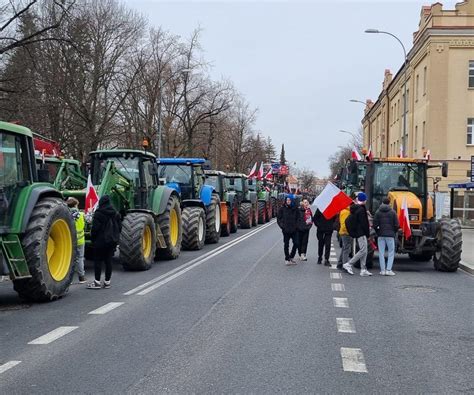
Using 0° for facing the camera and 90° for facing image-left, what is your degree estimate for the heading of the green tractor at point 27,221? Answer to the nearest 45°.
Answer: approximately 45°

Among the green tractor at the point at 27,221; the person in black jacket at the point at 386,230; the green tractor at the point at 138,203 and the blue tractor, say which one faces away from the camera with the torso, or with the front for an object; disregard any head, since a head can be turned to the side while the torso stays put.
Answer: the person in black jacket

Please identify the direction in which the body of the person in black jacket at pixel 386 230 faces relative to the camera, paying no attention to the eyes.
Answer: away from the camera

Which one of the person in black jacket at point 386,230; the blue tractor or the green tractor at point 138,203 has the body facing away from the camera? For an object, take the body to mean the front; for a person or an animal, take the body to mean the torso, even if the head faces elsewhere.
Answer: the person in black jacket

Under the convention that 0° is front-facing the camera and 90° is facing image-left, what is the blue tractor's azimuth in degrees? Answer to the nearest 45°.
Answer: approximately 45°

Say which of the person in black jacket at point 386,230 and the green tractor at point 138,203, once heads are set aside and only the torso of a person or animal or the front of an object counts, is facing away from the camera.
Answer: the person in black jacket

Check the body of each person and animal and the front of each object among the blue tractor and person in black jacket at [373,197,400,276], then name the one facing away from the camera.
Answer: the person in black jacket

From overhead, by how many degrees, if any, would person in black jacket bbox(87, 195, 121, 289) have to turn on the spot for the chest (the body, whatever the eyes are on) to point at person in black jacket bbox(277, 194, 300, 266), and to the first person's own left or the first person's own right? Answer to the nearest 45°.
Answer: approximately 90° to the first person's own right

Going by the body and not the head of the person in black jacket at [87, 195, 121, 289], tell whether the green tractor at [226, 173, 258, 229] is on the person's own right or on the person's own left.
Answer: on the person's own right

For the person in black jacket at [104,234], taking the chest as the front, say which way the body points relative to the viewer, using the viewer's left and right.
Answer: facing away from the viewer and to the left of the viewer
